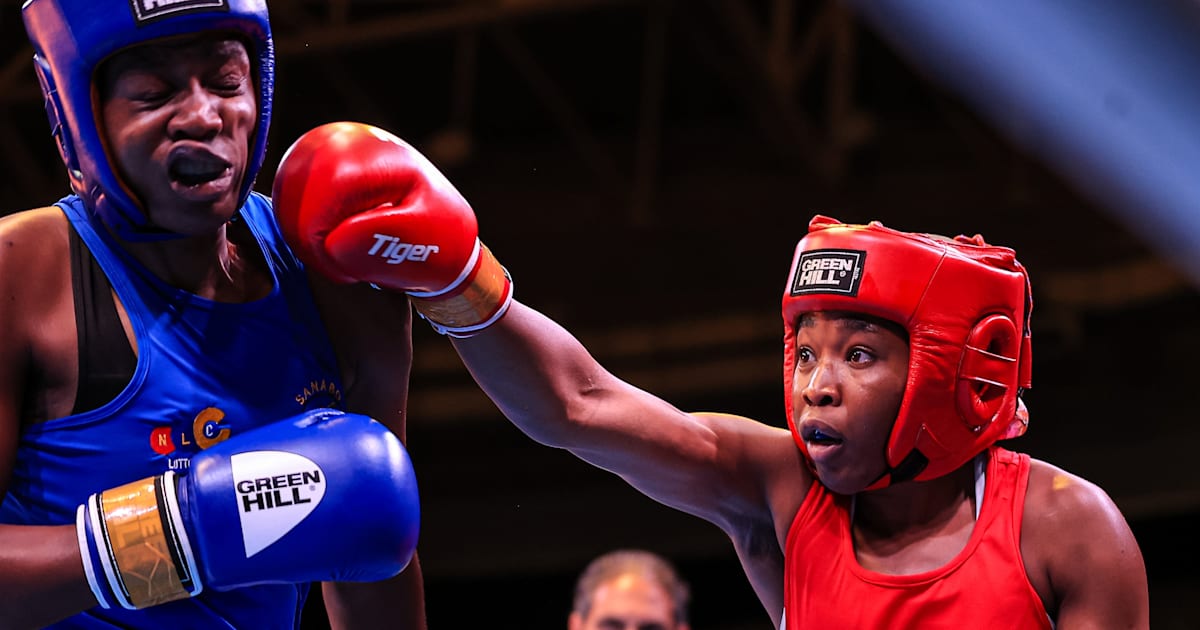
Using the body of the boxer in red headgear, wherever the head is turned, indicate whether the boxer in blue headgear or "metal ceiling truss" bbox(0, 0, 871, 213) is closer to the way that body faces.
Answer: the boxer in blue headgear

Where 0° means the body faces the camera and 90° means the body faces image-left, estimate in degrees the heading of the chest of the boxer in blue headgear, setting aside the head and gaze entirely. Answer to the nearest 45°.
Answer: approximately 315°

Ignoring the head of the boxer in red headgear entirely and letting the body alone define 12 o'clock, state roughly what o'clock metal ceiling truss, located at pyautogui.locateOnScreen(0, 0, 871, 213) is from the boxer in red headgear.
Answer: The metal ceiling truss is roughly at 4 o'clock from the boxer in red headgear.

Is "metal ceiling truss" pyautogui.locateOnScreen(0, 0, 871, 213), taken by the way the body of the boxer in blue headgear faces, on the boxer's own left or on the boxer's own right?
on the boxer's own left

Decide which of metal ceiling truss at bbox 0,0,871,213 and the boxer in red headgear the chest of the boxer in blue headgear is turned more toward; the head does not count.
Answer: the boxer in red headgear

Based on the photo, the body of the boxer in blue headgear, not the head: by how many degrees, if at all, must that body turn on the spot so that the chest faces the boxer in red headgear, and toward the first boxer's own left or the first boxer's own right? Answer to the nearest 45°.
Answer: approximately 45° to the first boxer's own left

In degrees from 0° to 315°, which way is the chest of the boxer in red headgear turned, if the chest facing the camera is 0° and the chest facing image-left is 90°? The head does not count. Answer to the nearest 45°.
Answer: approximately 45°
